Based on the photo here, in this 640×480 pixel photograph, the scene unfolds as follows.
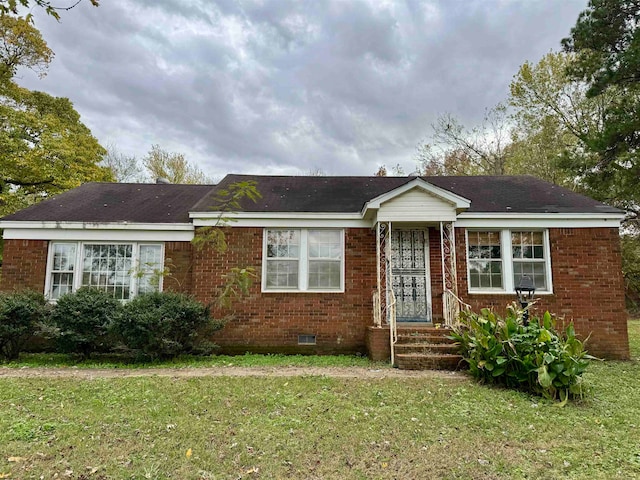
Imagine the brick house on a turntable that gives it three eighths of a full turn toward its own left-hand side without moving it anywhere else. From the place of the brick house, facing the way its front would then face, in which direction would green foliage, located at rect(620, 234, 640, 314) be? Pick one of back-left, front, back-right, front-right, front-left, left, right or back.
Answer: front

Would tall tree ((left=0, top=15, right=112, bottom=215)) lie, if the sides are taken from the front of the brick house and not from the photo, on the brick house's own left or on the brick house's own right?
on the brick house's own right

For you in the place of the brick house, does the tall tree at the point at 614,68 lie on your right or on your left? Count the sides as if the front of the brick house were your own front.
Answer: on your left

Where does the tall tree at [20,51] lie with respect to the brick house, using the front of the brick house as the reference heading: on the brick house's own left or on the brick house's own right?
on the brick house's own right

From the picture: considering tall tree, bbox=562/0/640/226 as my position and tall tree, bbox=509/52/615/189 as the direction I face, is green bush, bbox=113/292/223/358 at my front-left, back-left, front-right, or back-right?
back-left

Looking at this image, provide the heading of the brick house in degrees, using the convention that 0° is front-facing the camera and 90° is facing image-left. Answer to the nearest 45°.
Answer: approximately 0°

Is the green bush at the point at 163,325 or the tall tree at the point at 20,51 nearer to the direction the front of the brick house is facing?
the green bush

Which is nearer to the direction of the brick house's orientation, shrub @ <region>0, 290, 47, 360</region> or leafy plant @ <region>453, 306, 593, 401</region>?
the leafy plant

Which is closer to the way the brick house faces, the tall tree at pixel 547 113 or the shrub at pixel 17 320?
the shrub

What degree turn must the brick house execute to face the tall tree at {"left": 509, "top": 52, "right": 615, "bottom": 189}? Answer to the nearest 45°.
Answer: approximately 135° to its left

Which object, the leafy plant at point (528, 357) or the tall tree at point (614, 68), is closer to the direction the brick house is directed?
the leafy plant
